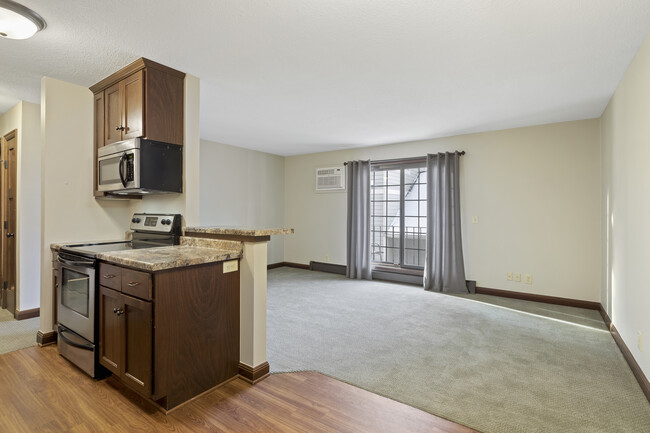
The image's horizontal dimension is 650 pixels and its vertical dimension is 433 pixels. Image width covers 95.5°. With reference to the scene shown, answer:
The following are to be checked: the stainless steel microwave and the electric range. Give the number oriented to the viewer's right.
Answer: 0

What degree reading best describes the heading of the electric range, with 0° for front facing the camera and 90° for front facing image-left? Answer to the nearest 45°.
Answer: approximately 45°

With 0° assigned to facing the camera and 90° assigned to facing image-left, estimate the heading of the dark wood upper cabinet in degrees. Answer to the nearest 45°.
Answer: approximately 45°

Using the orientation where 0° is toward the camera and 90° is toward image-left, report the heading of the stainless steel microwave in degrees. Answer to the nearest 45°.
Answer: approximately 45°

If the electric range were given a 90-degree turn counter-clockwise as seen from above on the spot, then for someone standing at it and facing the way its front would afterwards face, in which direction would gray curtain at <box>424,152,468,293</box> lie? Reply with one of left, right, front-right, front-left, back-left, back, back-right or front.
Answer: front-left

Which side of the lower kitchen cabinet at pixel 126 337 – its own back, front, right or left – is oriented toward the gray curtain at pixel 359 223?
back

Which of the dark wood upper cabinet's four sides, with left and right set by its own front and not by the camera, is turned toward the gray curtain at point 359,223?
back
